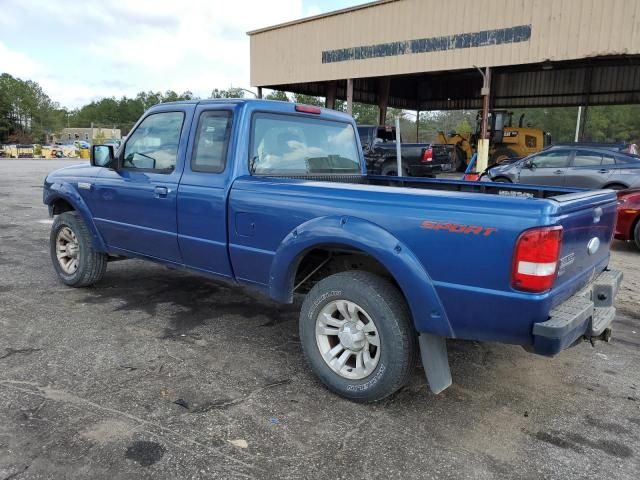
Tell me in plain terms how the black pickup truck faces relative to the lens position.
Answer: facing away from the viewer and to the left of the viewer

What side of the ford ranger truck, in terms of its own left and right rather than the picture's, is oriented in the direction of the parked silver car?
right

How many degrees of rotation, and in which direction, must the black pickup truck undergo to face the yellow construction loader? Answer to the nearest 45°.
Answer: approximately 90° to its right

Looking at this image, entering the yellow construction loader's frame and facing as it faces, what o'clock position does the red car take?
The red car is roughly at 9 o'clock from the yellow construction loader.

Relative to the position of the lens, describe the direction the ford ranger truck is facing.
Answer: facing away from the viewer and to the left of the viewer

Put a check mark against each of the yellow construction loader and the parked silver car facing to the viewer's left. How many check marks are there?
2

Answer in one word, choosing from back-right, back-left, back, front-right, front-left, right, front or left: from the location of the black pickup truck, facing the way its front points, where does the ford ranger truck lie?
back-left

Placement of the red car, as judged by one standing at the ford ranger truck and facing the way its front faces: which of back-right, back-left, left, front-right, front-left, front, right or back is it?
right

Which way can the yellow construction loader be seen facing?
to the viewer's left

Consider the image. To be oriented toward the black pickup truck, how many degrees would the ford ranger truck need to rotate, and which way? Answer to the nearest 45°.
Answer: approximately 45° to its right

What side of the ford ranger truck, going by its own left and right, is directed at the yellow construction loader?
right

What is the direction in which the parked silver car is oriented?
to the viewer's left

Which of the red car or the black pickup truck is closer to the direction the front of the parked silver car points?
the black pickup truck
